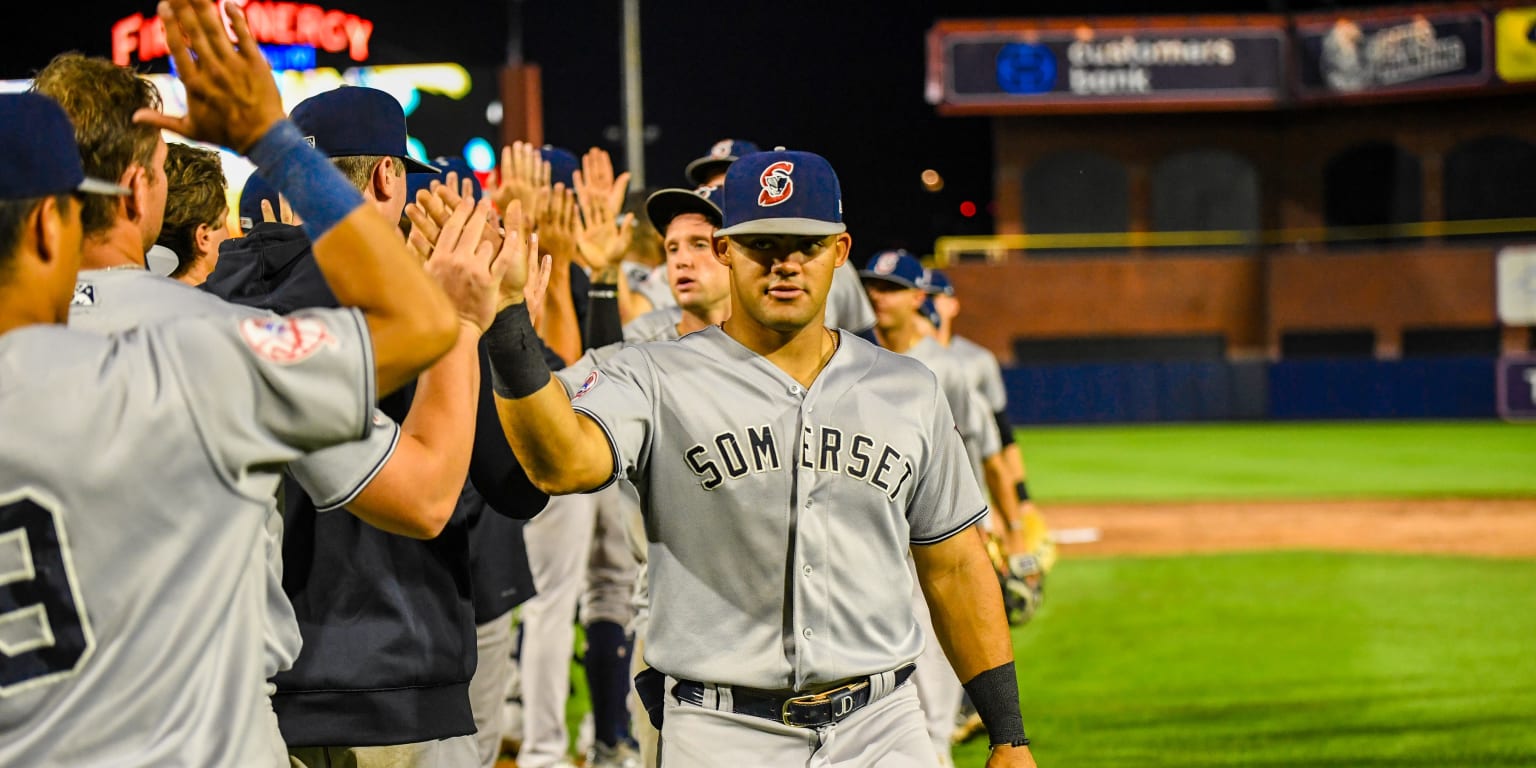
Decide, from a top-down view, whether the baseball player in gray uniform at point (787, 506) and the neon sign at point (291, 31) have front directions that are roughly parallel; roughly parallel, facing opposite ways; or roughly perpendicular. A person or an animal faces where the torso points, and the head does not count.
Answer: roughly parallel

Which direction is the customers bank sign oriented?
toward the camera

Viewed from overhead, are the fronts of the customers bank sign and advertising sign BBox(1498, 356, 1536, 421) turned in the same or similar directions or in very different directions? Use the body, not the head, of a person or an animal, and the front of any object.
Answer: same or similar directions

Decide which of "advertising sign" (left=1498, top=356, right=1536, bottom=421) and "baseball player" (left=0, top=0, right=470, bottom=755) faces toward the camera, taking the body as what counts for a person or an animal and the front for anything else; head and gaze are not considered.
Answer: the advertising sign

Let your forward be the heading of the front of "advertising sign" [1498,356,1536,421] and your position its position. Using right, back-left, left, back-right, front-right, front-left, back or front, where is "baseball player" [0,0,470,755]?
front

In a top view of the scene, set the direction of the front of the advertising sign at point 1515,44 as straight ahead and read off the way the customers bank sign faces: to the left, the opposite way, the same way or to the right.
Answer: the same way

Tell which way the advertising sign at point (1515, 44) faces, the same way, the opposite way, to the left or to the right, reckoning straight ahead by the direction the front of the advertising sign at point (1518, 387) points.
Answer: the same way

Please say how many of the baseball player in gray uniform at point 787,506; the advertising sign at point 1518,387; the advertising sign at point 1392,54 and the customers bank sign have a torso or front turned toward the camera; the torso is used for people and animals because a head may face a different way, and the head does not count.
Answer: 4

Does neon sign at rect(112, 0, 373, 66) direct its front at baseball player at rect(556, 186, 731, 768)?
yes

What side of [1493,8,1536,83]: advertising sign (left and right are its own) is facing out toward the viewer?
front

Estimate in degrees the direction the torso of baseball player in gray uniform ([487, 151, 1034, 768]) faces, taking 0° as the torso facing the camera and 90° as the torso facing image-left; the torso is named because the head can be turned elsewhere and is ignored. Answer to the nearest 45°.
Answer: approximately 0°

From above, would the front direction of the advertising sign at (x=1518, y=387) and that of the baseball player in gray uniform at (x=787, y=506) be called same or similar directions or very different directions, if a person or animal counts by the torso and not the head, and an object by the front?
same or similar directions

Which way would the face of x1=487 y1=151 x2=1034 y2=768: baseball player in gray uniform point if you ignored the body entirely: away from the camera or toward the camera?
toward the camera

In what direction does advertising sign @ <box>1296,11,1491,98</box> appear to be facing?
toward the camera

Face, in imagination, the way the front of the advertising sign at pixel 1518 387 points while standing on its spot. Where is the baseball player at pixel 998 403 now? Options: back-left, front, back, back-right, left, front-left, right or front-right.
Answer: front

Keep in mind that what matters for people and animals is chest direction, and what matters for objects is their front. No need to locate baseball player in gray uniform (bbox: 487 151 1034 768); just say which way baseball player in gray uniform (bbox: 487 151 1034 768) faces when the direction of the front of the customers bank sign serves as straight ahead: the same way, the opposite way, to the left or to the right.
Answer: the same way

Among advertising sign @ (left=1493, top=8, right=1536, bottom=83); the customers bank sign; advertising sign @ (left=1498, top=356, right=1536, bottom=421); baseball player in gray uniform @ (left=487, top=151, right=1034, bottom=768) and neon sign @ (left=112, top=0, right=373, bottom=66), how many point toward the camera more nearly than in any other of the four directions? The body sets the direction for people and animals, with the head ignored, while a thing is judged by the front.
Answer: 5

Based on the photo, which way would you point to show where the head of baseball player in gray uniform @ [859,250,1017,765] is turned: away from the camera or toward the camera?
toward the camera

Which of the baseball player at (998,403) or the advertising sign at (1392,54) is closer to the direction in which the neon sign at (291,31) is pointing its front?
the baseball player

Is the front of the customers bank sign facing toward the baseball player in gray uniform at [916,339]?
yes
